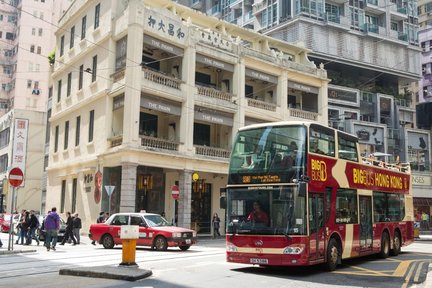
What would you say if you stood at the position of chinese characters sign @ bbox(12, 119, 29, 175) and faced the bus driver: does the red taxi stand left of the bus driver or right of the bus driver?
left

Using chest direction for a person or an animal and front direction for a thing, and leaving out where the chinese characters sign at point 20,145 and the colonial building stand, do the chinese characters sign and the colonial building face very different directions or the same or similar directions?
same or similar directions

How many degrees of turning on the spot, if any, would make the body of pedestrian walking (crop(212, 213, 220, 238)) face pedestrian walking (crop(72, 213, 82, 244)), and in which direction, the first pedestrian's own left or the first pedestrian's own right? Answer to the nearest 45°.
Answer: approximately 45° to the first pedestrian's own right

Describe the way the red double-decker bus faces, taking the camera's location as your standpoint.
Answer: facing the viewer and to the left of the viewer

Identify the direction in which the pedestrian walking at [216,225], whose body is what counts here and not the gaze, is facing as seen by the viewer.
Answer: toward the camera

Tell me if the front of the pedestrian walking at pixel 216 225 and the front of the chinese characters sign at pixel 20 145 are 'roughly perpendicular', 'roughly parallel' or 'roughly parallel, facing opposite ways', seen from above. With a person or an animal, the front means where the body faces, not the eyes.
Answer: roughly parallel

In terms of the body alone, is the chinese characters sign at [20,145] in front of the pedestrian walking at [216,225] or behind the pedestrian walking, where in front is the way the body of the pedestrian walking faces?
in front

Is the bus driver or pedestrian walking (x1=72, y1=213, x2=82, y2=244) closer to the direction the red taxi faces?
the bus driver

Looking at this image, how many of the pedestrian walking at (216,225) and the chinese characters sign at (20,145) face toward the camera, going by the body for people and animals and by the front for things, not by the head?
2

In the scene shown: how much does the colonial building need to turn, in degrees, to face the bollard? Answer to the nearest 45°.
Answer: approximately 45° to its right

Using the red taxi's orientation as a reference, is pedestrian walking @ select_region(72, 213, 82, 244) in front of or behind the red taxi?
behind

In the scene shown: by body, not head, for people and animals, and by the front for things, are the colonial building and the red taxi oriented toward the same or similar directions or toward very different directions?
same or similar directions

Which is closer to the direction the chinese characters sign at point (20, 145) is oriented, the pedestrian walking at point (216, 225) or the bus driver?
the bus driver

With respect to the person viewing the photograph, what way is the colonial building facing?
facing the viewer and to the right of the viewer

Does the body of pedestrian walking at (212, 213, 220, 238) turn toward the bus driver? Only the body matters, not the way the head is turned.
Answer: yes
